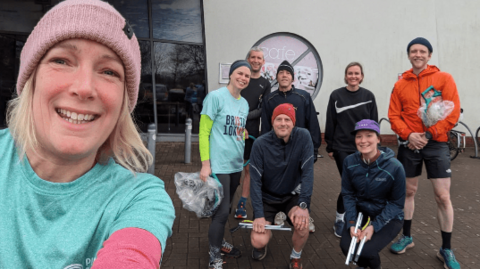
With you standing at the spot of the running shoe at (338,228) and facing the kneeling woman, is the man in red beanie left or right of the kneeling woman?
right

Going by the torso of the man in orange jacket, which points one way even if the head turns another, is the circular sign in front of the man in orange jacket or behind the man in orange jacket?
behind

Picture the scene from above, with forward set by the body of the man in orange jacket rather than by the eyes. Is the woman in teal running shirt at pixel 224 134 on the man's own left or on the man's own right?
on the man's own right

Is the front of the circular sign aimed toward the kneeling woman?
yes

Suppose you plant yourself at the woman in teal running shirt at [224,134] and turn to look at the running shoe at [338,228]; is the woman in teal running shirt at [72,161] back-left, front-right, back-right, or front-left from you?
back-right

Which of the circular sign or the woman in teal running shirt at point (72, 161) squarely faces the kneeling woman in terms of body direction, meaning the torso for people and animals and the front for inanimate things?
the circular sign

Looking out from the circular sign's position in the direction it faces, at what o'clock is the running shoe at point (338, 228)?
The running shoe is roughly at 12 o'clock from the circular sign.

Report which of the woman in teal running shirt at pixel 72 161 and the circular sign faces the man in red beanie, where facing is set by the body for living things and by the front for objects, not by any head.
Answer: the circular sign

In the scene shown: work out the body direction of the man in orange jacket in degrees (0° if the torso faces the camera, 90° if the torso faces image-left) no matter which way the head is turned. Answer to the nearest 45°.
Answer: approximately 0°

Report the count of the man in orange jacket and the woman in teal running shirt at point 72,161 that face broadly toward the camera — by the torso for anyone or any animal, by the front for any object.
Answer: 2
